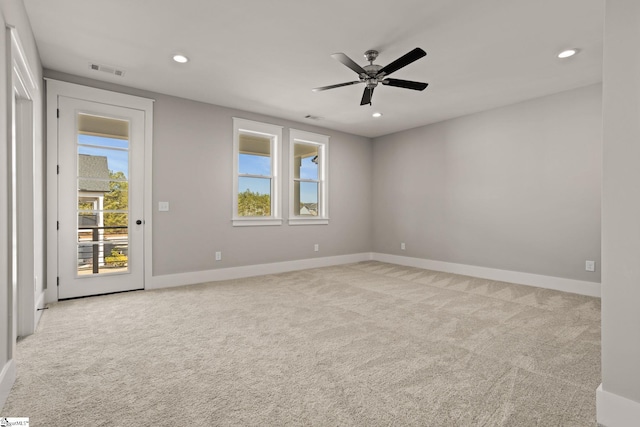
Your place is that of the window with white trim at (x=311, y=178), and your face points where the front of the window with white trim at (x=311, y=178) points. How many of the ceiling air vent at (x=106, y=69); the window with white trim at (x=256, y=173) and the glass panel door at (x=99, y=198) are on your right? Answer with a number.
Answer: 3

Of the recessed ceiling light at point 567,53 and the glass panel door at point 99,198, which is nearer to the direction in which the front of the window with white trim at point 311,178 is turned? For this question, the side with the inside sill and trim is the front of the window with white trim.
the recessed ceiling light

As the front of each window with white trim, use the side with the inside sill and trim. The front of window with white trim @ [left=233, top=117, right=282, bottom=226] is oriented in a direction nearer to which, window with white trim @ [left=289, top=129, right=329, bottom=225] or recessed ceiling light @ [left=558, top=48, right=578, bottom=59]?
the recessed ceiling light

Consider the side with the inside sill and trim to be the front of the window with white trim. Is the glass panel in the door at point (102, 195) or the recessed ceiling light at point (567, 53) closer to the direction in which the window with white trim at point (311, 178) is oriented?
the recessed ceiling light

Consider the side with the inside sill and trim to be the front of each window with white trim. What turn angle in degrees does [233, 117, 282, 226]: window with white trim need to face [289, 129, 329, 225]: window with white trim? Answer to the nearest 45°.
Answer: approximately 90° to its left

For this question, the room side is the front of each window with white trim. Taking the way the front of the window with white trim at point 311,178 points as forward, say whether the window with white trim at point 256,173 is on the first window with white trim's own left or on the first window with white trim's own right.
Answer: on the first window with white trim's own right

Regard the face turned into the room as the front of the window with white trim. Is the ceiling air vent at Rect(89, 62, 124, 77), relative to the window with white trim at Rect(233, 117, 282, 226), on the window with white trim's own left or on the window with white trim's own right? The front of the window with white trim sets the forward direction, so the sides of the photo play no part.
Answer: on the window with white trim's own right

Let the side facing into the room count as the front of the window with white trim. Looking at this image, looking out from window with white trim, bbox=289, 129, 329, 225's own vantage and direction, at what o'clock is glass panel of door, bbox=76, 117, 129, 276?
The glass panel of door is roughly at 3 o'clock from the window with white trim.
